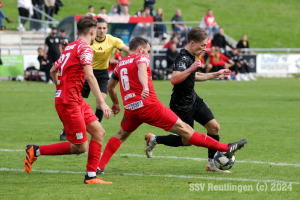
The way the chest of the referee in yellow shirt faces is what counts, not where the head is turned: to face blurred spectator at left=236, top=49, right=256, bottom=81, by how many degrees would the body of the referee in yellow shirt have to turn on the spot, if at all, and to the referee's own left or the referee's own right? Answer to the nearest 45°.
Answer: approximately 135° to the referee's own left

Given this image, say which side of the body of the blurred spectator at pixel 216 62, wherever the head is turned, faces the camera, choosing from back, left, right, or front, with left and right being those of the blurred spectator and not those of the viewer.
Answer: front

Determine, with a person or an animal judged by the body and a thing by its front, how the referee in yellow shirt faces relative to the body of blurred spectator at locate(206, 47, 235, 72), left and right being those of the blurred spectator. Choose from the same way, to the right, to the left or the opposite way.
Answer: the same way

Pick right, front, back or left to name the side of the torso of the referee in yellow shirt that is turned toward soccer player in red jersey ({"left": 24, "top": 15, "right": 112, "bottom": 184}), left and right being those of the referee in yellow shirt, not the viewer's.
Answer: front

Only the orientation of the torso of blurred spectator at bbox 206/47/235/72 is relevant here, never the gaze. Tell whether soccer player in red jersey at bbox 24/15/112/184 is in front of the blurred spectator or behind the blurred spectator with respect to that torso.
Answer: in front

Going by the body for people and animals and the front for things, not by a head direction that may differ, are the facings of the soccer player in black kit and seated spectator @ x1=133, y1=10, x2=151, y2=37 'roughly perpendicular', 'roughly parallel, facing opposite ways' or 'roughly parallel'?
roughly perpendicular

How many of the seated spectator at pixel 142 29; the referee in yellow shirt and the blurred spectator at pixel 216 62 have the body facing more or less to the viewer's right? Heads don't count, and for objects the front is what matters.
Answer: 0

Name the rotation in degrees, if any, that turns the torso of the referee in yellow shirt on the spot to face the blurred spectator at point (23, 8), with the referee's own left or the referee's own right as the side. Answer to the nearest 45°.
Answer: approximately 180°

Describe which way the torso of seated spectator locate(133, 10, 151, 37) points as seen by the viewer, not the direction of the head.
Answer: toward the camera

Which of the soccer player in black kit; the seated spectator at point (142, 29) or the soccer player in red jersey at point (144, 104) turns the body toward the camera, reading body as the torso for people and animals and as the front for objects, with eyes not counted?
the seated spectator

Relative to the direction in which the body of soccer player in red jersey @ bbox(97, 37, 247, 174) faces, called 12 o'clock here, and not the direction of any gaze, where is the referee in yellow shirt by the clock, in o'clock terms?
The referee in yellow shirt is roughly at 10 o'clock from the soccer player in red jersey.
